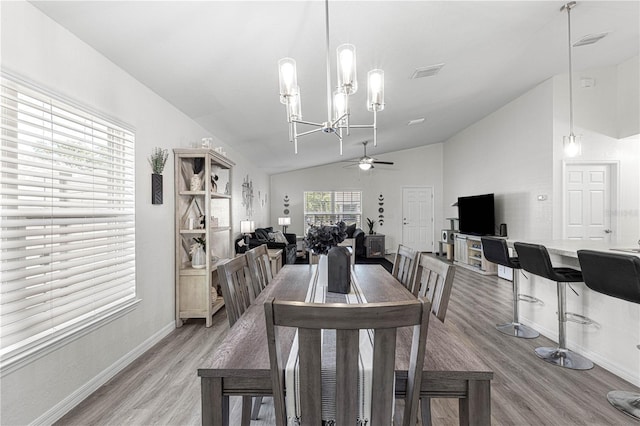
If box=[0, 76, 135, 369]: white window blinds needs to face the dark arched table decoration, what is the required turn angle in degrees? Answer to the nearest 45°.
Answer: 0° — it already faces it

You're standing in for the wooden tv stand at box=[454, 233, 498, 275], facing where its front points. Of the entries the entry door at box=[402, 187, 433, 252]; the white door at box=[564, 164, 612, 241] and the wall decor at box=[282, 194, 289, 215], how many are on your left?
1

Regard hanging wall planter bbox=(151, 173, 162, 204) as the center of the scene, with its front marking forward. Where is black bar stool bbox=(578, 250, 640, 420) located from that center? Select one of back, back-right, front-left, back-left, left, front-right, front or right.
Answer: front

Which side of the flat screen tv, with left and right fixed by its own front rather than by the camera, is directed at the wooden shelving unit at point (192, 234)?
front

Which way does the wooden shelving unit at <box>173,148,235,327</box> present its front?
to the viewer's right

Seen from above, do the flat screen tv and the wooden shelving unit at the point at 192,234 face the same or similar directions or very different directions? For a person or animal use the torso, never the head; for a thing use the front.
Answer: very different directions

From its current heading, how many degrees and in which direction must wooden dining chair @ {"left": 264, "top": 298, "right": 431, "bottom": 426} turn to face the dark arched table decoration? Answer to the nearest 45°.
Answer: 0° — it already faces it

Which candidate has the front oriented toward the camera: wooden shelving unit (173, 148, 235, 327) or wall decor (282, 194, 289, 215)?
the wall decor

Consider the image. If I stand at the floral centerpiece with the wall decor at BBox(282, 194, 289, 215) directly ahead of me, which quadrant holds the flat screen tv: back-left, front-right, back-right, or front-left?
front-right

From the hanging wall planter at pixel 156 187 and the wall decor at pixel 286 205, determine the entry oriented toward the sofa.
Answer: the wall decor

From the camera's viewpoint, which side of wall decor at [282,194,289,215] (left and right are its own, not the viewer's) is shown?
front

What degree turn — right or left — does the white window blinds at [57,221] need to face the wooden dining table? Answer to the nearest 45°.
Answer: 0° — it already faces it

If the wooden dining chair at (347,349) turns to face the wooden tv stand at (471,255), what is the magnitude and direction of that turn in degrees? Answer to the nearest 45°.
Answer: approximately 45° to its right

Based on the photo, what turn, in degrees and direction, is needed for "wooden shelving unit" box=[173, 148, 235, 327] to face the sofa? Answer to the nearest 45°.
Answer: approximately 45° to its left

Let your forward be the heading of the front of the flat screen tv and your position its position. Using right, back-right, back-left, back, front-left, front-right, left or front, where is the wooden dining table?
front-left

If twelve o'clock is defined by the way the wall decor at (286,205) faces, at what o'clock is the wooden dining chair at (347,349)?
The wooden dining chair is roughly at 12 o'clock from the wall decor.

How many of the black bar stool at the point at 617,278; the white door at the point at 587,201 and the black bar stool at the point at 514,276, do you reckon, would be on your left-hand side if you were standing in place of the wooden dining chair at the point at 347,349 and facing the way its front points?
0

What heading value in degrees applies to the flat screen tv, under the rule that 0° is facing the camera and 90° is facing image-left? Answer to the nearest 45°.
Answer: approximately 45°
